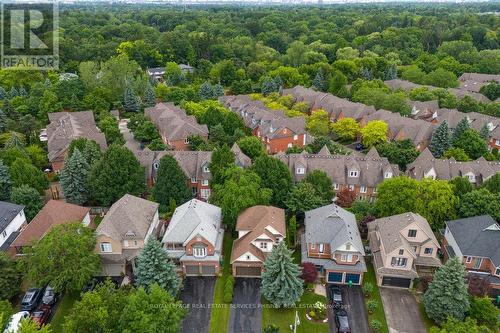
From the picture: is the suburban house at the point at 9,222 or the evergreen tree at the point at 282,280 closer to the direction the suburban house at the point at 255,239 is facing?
the evergreen tree

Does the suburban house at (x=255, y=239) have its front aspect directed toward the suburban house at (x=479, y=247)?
no

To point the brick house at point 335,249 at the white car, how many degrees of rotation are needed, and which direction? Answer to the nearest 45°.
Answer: approximately 45° to its right

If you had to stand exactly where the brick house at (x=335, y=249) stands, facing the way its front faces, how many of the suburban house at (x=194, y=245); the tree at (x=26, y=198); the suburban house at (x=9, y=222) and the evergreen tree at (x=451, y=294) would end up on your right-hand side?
3

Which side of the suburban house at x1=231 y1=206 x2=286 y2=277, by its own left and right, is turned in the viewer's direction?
front

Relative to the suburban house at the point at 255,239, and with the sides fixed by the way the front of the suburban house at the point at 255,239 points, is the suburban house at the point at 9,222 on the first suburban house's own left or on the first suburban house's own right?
on the first suburban house's own right

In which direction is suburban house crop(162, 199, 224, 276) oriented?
toward the camera

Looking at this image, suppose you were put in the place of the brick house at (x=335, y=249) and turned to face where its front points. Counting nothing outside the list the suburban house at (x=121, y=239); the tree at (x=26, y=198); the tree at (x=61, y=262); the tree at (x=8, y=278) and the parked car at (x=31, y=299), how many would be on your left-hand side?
0

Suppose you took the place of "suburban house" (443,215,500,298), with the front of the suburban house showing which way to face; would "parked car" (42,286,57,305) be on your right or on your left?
on your right

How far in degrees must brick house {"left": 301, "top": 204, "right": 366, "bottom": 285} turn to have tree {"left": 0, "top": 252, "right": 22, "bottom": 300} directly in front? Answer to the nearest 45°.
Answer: approximately 90° to its right

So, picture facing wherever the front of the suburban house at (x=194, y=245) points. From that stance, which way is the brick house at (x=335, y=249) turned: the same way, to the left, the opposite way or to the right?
the same way

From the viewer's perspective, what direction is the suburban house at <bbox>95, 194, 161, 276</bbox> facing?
toward the camera

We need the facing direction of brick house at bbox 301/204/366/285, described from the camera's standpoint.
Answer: facing the viewer

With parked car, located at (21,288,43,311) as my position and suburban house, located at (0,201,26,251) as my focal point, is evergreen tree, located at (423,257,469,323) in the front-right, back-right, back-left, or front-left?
back-right
